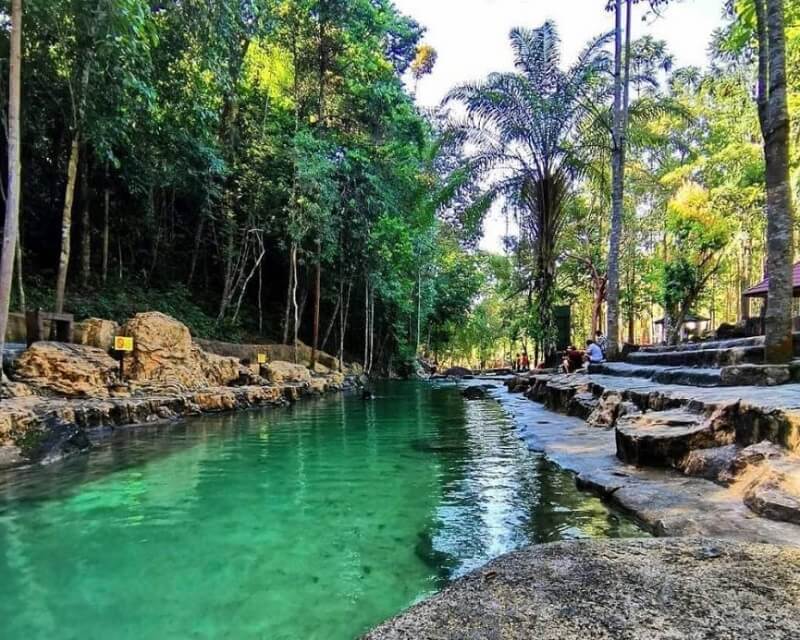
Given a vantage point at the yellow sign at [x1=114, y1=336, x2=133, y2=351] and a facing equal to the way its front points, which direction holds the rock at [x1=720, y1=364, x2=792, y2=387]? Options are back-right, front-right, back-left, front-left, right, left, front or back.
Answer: front-left

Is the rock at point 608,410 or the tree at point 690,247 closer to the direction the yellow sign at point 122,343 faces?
the rock

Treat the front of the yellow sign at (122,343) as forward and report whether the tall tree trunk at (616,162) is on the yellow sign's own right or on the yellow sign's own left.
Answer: on the yellow sign's own left

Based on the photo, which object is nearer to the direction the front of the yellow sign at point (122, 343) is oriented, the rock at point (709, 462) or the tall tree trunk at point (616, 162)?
the rock

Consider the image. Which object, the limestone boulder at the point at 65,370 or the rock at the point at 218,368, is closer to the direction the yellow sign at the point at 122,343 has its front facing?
the limestone boulder

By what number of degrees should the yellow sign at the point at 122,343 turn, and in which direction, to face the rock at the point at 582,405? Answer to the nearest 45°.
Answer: approximately 45° to its left

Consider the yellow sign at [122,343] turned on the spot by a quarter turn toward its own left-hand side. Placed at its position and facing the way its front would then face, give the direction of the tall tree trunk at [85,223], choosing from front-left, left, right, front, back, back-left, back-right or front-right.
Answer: left

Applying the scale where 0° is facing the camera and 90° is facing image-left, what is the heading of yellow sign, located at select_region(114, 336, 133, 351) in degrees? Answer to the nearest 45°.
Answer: approximately 0°

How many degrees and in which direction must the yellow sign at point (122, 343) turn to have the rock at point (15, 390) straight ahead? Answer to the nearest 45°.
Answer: approximately 45° to its right

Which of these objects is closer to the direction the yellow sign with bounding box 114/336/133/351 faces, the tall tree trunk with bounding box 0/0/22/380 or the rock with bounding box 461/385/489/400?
the tall tree trunk

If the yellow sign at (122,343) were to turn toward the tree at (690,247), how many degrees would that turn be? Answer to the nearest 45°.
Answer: approximately 90° to its left

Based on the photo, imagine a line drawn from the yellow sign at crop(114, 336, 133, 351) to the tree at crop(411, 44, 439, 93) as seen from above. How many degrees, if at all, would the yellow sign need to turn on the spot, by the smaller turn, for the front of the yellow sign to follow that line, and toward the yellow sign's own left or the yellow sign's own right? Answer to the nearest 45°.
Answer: approximately 135° to the yellow sign's own left

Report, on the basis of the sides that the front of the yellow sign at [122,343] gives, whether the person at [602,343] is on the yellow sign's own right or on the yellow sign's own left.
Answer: on the yellow sign's own left

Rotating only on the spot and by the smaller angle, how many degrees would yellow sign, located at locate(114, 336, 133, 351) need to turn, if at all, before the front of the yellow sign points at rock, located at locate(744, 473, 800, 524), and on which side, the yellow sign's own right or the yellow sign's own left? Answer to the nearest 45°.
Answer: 0° — it already faces it
